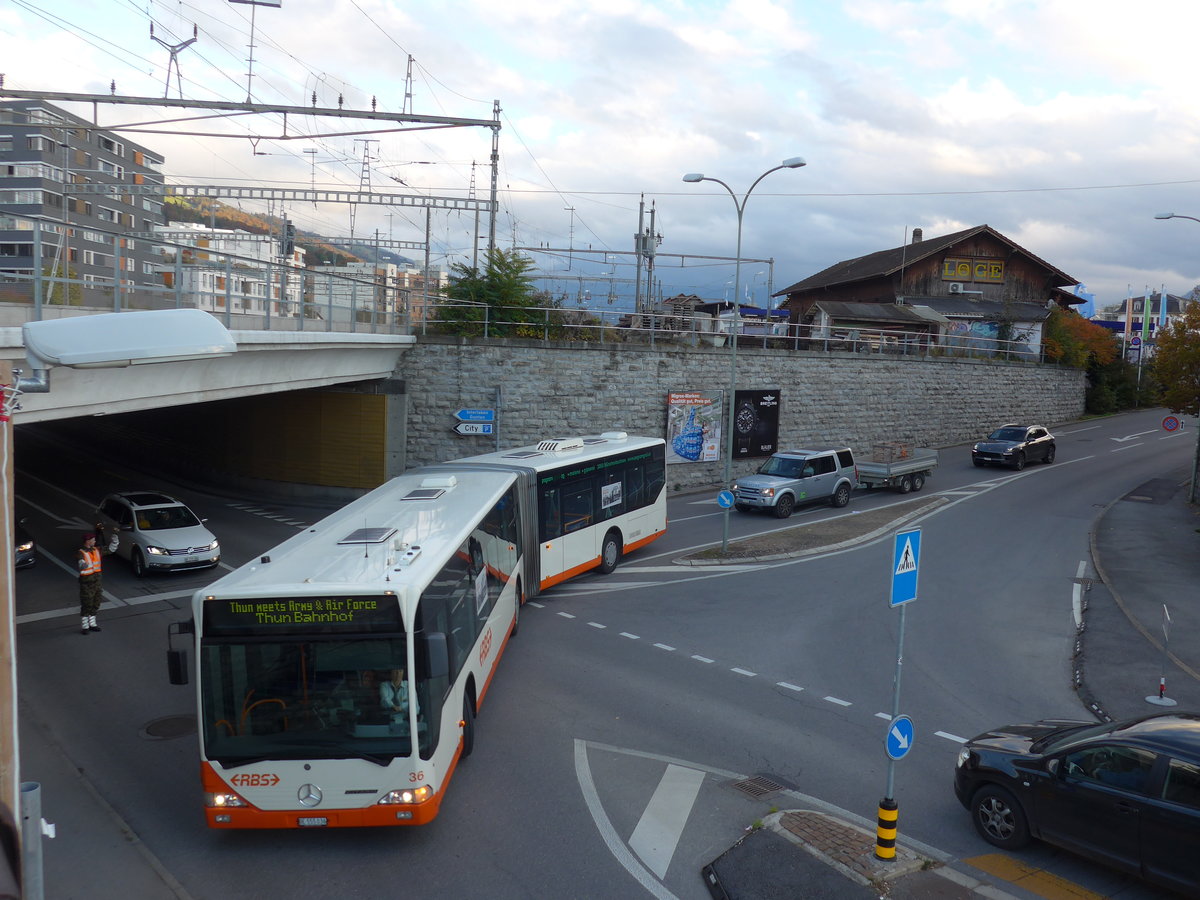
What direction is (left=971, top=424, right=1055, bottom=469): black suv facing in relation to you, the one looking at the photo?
facing the viewer and to the left of the viewer

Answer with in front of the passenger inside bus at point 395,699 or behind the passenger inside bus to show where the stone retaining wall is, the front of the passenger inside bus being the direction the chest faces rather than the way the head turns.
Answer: behind

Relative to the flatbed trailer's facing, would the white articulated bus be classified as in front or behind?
in front

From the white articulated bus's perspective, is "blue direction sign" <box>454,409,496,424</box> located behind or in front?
behind

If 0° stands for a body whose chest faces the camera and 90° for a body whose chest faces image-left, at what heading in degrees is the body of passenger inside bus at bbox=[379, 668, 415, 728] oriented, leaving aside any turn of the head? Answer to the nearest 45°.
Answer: approximately 0°

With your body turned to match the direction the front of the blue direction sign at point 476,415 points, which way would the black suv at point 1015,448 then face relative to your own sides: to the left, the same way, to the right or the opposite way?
to the right

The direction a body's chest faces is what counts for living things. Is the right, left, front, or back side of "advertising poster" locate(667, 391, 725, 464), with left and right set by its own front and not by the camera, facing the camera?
front

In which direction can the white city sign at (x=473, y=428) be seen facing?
toward the camera

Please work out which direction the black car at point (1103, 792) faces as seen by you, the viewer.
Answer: facing to the left of the viewer

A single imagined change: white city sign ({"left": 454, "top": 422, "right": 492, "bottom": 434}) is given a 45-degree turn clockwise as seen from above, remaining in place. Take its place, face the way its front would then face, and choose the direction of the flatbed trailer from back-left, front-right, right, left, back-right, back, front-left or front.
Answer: back-left
